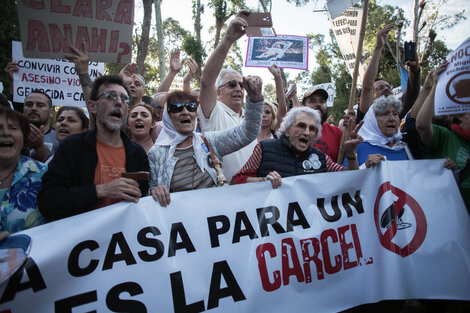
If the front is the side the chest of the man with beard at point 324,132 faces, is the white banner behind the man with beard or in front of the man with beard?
in front

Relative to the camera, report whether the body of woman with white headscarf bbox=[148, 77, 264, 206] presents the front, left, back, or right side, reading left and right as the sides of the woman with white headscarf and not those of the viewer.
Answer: front

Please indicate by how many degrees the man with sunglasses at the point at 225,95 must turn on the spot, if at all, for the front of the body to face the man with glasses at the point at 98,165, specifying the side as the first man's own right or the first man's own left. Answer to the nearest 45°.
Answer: approximately 90° to the first man's own right

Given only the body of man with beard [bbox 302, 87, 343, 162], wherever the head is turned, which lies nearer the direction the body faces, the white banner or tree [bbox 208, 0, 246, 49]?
the white banner

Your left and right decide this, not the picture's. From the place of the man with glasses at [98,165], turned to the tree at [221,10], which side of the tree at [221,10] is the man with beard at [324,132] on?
right

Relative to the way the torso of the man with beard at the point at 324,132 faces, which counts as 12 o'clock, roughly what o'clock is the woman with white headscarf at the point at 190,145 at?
The woman with white headscarf is roughly at 1 o'clock from the man with beard.

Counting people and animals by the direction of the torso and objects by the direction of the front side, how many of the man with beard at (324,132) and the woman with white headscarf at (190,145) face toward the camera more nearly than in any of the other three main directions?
2

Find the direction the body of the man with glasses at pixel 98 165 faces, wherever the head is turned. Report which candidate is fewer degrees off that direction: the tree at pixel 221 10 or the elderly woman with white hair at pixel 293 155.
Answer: the elderly woman with white hair

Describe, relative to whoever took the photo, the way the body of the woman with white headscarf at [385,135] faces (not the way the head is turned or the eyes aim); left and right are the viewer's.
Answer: facing the viewer and to the right of the viewer

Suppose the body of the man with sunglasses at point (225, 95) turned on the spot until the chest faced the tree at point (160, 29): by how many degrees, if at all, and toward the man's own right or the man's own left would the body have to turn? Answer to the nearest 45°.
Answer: approximately 135° to the man's own left

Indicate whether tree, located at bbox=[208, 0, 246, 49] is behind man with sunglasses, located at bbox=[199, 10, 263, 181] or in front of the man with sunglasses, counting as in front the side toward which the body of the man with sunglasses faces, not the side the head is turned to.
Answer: behind
